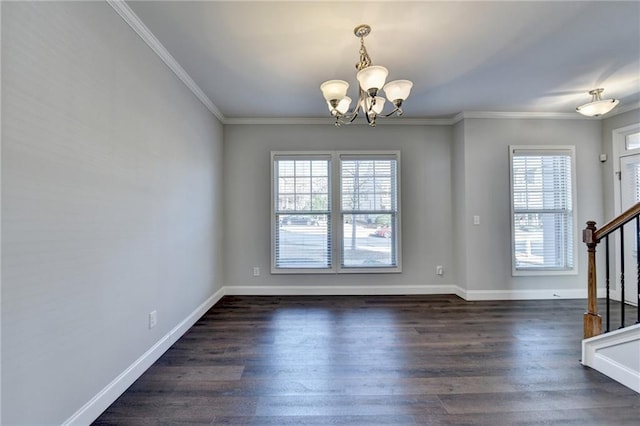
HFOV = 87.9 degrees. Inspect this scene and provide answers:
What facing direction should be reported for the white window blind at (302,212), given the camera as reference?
facing the viewer

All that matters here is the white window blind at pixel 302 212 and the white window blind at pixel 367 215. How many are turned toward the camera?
2

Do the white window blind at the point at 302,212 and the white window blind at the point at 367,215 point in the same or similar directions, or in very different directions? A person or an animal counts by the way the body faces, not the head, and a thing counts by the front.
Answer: same or similar directions

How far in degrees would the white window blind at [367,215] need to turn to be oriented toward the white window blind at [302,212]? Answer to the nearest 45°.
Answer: approximately 90° to its right

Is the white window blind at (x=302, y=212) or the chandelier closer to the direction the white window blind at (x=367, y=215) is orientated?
the chandelier

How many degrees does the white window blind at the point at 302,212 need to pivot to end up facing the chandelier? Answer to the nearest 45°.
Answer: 0° — it already faces it

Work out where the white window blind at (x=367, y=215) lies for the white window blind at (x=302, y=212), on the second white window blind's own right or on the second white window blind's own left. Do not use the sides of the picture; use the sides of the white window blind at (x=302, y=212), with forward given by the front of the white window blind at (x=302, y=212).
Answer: on the second white window blind's own left

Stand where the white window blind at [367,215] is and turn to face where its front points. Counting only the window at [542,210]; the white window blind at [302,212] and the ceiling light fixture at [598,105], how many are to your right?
1

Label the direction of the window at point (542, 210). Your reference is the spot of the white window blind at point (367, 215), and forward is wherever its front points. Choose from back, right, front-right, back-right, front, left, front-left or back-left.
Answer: left

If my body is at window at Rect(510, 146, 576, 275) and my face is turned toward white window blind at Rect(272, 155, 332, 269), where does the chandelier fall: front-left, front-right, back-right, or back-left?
front-left

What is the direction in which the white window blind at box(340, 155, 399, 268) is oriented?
toward the camera

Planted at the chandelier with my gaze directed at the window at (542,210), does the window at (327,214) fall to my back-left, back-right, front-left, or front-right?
front-left

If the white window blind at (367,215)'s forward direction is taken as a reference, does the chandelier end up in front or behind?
in front

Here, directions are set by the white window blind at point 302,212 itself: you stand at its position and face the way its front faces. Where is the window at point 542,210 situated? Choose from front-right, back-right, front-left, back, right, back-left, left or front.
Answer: left

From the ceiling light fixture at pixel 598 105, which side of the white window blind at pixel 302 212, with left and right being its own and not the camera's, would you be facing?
left
